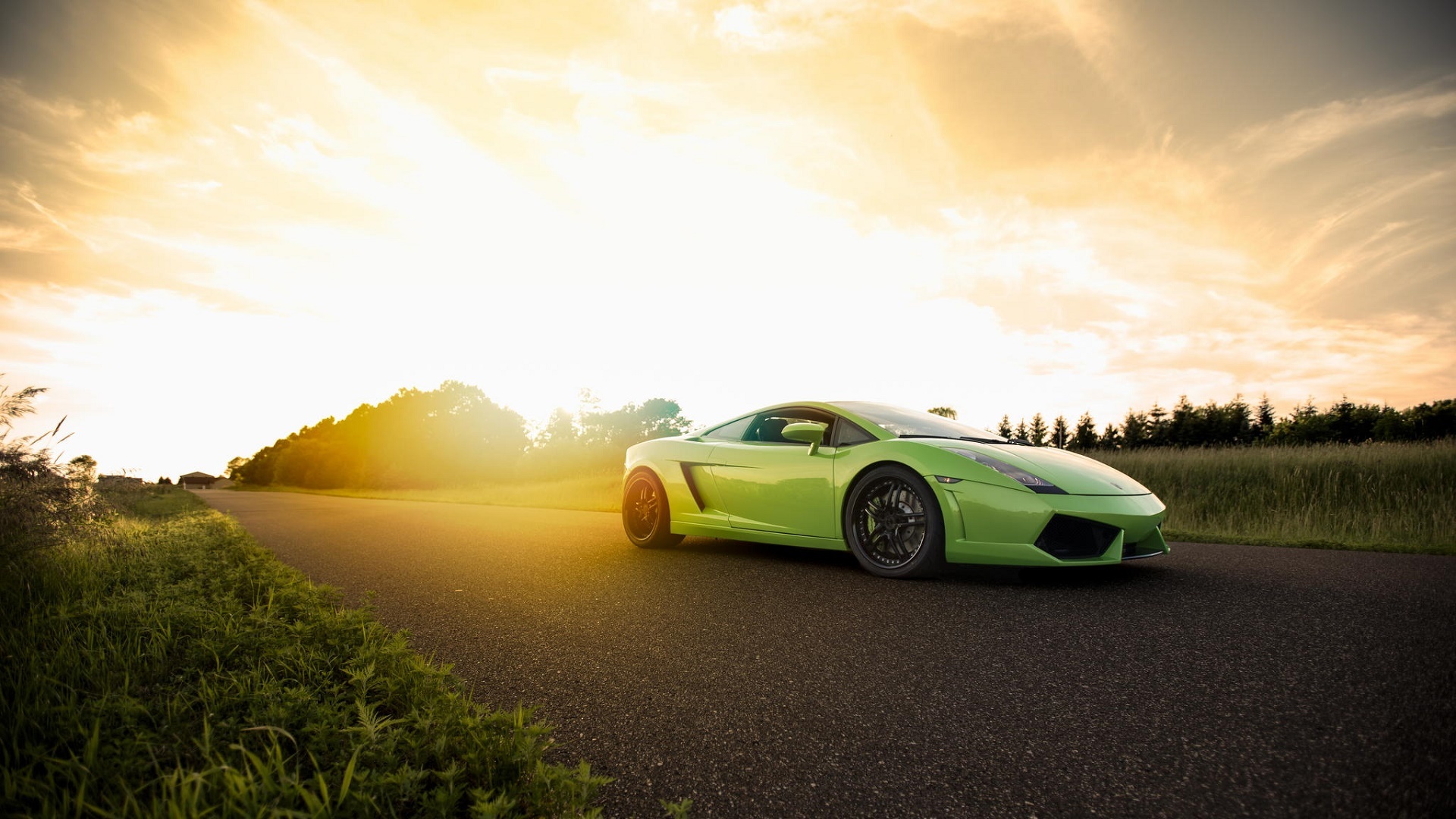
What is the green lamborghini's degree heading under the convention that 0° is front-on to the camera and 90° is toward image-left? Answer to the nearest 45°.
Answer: approximately 315°

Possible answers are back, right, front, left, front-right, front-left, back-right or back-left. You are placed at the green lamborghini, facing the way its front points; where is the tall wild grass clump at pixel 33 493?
back-right
